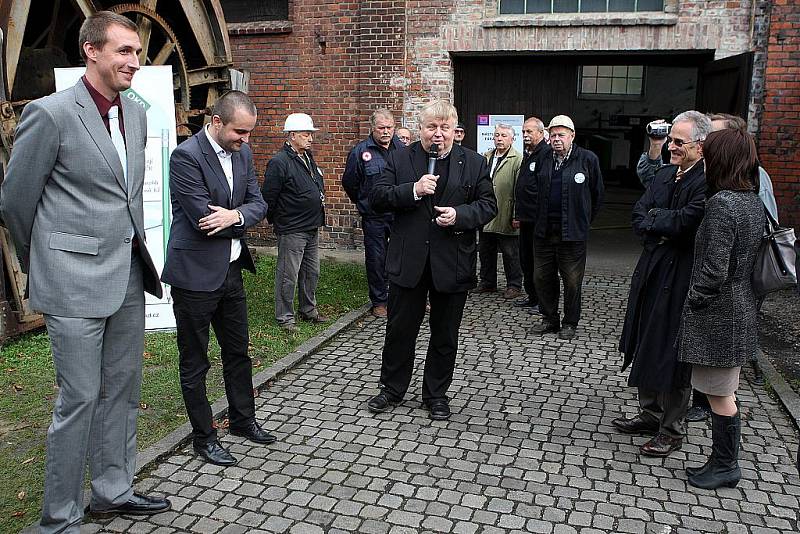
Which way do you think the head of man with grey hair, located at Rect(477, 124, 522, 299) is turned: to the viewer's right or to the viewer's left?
to the viewer's left

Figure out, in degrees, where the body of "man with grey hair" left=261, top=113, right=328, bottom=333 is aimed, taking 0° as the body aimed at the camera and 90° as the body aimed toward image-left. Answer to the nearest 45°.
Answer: approximately 315°

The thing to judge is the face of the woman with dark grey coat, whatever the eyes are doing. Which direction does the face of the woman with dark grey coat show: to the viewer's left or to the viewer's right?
to the viewer's left

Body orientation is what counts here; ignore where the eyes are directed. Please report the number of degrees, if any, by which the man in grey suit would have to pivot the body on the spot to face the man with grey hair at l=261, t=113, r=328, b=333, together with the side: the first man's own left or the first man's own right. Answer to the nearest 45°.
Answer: approximately 90° to the first man's own left

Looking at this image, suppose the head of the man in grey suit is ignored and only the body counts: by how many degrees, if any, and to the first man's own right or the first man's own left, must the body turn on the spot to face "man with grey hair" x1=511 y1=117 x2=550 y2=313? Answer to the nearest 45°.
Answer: approximately 90° to the first man's own left

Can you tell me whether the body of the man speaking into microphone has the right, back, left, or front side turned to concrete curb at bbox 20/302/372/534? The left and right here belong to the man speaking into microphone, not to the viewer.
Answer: right

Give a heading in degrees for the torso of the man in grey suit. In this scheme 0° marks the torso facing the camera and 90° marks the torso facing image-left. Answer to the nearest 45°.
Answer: approximately 315°

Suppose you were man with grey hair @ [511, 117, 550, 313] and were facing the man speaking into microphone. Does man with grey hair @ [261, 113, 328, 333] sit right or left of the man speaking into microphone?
right

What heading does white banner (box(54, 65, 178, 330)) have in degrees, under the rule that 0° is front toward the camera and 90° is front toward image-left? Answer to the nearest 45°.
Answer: approximately 0°

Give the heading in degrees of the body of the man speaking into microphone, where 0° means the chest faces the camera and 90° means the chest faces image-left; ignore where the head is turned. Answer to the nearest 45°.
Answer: approximately 0°
